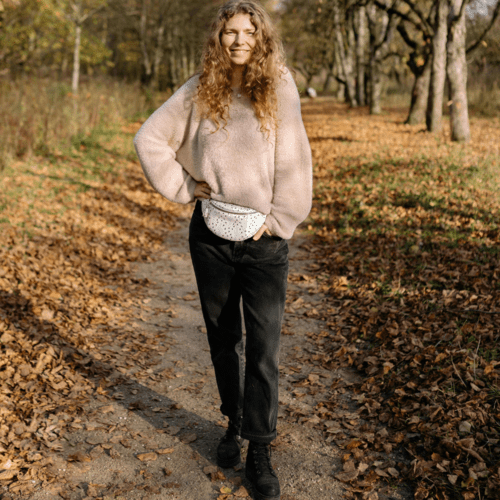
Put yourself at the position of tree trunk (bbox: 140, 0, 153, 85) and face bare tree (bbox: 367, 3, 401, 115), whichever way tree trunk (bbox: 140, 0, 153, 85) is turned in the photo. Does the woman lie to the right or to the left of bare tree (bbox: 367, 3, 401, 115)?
right

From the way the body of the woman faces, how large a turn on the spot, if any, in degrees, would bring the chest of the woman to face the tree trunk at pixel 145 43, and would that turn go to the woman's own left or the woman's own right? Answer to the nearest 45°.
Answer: approximately 180°

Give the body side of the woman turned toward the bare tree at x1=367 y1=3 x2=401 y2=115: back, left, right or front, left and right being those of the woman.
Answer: back

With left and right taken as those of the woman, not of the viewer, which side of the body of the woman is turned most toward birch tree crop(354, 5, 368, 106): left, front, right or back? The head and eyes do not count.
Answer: back

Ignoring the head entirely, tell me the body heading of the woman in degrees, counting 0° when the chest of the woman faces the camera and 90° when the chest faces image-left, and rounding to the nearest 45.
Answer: approximately 0°

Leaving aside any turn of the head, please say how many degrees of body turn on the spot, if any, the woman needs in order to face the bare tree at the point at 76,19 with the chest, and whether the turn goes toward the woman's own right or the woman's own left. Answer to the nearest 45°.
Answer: approximately 180°
